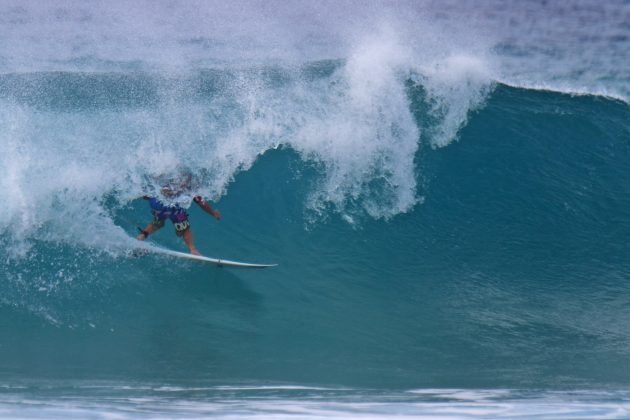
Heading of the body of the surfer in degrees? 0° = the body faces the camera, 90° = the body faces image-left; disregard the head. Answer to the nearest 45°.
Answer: approximately 315°
